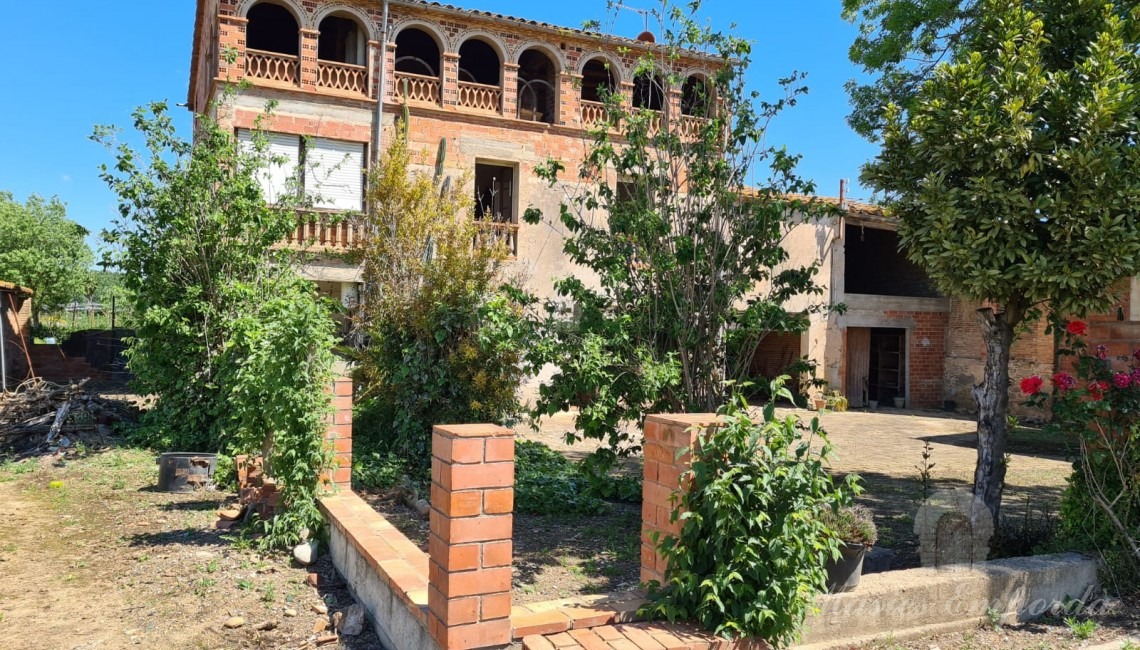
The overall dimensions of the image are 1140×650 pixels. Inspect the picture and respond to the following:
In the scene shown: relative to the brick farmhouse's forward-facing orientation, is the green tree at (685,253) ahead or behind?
ahead

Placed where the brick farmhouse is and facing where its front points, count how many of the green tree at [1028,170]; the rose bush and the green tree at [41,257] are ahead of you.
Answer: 2

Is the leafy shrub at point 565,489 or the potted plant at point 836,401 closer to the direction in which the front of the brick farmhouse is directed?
the leafy shrub

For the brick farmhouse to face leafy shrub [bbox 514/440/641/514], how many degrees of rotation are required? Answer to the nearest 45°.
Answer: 0° — it already faces it

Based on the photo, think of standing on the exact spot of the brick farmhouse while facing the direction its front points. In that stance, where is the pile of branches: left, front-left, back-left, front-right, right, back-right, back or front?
right

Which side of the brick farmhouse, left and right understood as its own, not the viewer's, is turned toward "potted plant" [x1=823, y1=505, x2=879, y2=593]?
front

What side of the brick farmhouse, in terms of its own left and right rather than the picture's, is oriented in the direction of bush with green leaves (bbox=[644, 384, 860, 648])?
front
